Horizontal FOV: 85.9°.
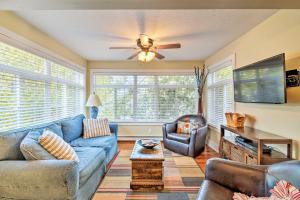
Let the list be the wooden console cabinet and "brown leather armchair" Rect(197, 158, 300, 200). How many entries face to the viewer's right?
0

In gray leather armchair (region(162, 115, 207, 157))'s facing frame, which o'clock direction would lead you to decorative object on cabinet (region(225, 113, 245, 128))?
The decorative object on cabinet is roughly at 9 o'clock from the gray leather armchair.

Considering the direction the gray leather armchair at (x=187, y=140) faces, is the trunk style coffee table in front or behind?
in front

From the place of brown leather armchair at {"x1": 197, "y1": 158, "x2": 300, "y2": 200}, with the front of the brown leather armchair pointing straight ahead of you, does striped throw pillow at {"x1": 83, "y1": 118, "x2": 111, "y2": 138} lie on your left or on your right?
on your right

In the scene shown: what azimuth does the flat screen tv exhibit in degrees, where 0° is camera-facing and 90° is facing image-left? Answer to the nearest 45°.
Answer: approximately 45°

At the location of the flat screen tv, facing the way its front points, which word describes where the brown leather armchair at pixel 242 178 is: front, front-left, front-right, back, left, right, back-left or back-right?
front-left

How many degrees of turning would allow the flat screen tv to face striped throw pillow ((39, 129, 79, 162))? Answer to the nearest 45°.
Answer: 0° — it already faces it

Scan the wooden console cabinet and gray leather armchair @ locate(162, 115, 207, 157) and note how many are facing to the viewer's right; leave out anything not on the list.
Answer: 0

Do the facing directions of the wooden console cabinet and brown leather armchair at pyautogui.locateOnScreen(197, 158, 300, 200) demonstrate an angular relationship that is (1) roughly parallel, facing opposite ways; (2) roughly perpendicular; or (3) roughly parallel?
roughly parallel

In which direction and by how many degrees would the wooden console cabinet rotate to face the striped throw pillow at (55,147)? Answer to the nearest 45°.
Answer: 0° — it already faces it

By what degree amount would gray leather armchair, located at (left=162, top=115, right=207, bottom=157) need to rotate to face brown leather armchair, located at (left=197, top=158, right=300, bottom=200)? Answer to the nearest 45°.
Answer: approximately 45° to its left

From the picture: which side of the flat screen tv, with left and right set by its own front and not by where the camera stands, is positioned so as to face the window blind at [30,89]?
front

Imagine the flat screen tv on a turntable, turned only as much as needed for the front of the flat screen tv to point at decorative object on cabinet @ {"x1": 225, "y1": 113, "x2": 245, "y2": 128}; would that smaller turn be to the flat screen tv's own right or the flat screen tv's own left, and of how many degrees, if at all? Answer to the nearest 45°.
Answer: approximately 90° to the flat screen tv's own right

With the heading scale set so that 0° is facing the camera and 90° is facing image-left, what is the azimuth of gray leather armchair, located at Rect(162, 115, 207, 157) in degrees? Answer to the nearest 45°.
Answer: approximately 45°

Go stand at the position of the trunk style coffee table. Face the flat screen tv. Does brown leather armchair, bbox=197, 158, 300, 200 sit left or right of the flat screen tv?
right

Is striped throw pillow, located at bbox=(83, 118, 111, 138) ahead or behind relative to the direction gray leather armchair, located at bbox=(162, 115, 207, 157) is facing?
ahead
